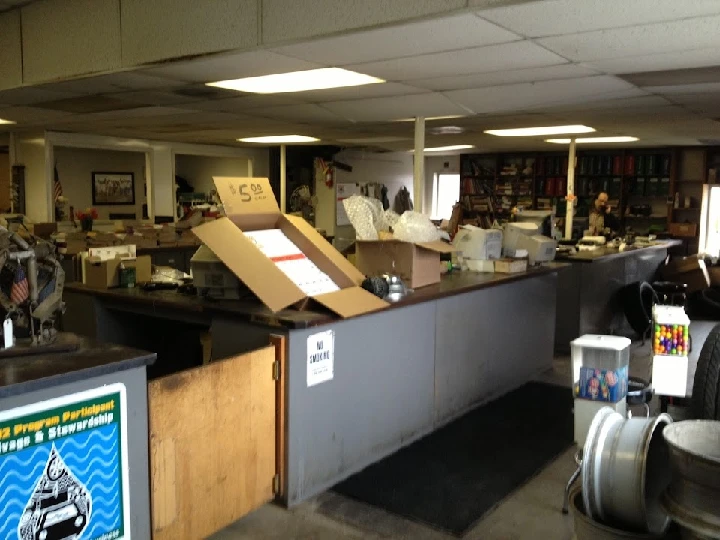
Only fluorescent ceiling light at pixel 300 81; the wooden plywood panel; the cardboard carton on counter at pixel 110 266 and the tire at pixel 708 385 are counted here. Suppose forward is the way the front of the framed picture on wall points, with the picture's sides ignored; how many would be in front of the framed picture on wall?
4

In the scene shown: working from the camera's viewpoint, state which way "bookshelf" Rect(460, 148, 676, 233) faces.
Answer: facing the viewer

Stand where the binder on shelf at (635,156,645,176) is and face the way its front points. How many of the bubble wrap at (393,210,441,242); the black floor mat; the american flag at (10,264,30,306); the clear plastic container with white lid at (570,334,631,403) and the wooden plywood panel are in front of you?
5

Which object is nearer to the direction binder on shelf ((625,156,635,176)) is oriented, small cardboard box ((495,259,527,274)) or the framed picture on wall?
the small cardboard box

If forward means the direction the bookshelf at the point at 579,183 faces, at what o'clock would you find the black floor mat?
The black floor mat is roughly at 12 o'clock from the bookshelf.

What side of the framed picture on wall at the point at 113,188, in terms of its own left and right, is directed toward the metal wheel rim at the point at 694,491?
front

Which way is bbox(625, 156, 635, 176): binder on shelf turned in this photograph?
toward the camera

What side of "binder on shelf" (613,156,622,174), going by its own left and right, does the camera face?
front

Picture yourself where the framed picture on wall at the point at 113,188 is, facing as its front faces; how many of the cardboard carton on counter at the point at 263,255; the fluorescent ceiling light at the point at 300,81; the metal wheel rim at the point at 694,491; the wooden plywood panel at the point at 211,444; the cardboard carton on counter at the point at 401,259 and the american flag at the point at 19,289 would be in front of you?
6

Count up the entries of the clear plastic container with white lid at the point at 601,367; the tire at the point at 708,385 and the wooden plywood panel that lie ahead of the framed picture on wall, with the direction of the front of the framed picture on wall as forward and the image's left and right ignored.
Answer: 3

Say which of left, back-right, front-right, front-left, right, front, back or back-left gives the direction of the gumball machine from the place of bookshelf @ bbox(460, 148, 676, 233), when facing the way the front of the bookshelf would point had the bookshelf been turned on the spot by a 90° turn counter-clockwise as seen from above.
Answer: right

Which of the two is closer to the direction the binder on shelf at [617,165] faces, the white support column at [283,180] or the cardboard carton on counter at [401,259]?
the cardboard carton on counter

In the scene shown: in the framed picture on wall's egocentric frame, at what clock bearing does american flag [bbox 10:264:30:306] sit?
The american flag is roughly at 12 o'clock from the framed picture on wall.

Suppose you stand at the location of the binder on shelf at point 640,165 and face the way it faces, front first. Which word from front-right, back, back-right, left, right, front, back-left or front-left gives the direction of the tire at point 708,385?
front

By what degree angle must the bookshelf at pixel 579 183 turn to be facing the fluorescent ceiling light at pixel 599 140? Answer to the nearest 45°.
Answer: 0° — it already faces it

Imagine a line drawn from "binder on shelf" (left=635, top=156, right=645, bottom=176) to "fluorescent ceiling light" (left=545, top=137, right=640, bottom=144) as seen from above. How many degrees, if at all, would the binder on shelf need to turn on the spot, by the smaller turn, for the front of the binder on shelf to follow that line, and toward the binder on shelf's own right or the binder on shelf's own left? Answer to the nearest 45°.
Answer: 0° — it already faces it

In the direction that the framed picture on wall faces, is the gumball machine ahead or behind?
ahead
